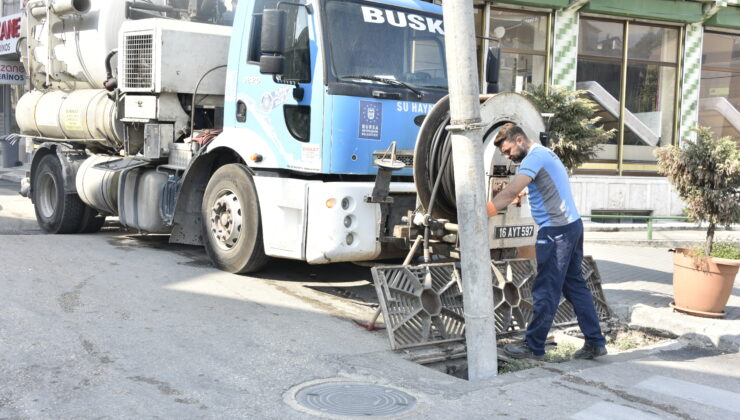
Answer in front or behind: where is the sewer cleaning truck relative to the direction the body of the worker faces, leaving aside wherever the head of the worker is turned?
in front

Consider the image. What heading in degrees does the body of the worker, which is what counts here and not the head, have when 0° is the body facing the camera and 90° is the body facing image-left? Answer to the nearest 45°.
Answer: approximately 90°

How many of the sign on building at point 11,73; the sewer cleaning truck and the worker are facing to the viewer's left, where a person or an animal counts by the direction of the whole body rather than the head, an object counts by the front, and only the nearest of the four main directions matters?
1

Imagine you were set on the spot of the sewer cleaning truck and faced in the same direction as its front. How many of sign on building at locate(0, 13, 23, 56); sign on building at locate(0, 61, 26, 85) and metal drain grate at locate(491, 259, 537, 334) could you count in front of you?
1

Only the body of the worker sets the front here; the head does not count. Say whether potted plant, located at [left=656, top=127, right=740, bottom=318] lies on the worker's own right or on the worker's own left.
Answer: on the worker's own right

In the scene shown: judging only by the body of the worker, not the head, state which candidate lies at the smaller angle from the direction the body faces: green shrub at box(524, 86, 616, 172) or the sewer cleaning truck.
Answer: the sewer cleaning truck

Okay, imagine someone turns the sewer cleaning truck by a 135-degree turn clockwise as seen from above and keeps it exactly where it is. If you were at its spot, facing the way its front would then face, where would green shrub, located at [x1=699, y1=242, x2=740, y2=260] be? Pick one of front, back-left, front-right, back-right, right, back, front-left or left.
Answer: back

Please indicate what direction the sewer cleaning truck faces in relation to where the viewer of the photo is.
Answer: facing the viewer and to the right of the viewer

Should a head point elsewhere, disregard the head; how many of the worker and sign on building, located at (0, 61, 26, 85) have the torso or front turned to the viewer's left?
1

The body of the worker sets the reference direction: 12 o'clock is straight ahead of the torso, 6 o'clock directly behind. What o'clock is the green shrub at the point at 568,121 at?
The green shrub is roughly at 3 o'clock from the worker.

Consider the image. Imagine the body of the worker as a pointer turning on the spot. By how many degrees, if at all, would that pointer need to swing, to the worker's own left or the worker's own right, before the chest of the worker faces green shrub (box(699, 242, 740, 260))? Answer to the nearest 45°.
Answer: approximately 135° to the worker's own right

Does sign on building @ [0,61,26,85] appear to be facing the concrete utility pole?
yes

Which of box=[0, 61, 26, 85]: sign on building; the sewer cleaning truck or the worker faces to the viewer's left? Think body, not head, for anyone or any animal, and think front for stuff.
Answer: the worker
